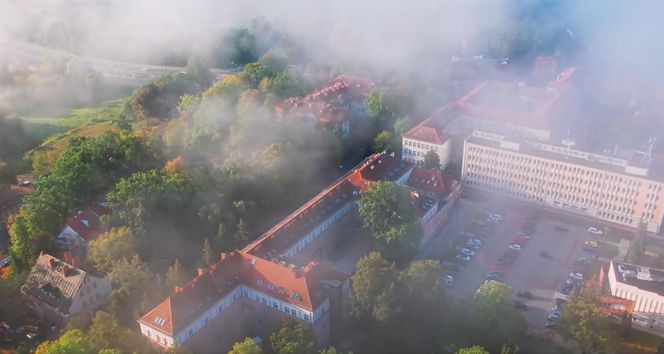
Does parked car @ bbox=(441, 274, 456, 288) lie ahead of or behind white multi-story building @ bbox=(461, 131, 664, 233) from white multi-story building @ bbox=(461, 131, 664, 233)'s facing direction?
ahead

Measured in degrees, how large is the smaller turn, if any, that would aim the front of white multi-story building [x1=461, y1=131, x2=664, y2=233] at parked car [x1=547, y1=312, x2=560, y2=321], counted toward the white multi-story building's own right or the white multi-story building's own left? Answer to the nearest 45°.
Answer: approximately 45° to the white multi-story building's own left

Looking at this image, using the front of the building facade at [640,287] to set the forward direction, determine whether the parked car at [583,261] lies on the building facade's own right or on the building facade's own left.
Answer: on the building facade's own right

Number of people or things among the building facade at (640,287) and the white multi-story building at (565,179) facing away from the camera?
0

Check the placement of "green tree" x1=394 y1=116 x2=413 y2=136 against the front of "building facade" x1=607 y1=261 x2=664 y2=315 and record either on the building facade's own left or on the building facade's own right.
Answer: on the building facade's own right

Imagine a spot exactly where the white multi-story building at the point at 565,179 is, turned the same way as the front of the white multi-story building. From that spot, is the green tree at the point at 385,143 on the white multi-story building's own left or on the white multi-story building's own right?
on the white multi-story building's own right

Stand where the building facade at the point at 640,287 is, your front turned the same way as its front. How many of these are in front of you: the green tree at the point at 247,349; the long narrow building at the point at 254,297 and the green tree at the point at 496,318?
3

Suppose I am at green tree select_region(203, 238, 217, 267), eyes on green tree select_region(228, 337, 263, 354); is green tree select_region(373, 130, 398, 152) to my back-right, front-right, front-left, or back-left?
back-left

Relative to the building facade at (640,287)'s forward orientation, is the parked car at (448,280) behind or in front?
in front

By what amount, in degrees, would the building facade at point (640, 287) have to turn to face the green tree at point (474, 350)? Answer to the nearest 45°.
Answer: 0° — it already faces it

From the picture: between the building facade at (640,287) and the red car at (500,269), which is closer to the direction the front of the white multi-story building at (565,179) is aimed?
the red car

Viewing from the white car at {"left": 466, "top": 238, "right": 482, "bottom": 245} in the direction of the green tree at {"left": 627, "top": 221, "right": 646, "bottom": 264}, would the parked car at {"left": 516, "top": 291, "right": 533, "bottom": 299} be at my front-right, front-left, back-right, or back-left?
front-right

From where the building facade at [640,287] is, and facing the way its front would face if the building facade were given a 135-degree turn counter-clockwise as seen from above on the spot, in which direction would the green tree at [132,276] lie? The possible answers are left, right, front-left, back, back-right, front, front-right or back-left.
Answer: back-right

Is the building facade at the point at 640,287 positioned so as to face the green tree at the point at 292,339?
yes

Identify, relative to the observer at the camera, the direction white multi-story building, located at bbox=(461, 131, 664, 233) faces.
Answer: facing the viewer and to the left of the viewer

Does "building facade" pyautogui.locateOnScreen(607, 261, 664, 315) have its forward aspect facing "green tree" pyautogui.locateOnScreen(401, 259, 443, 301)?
no
